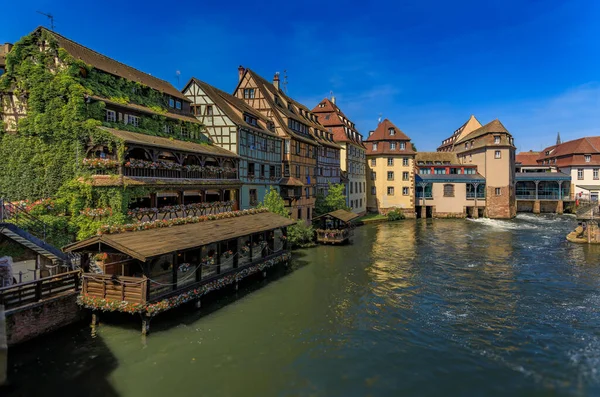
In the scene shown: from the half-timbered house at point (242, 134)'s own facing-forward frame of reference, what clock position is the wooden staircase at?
The wooden staircase is roughly at 3 o'clock from the half-timbered house.

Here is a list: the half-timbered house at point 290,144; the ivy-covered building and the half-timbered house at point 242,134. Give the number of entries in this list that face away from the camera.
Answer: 0

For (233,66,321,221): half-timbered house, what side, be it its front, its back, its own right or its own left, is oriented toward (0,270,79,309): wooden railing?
right

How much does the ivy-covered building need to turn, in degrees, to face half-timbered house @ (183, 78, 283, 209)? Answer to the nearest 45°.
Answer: approximately 90° to its left

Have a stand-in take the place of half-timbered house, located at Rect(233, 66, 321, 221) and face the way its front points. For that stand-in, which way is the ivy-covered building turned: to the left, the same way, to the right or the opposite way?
the same way

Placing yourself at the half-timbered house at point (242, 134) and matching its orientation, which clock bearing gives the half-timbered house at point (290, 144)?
the half-timbered house at point (290, 144) is roughly at 9 o'clock from the half-timbered house at point (242, 134).

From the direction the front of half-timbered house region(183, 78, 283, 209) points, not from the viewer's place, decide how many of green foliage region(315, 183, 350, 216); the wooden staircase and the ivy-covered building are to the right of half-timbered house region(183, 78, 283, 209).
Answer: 2

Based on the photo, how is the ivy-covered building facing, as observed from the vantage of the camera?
facing the viewer and to the right of the viewer

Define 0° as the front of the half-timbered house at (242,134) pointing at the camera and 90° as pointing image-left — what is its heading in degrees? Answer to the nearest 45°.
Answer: approximately 315°

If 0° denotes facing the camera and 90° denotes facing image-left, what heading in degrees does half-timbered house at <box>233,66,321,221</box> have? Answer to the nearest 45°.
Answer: approximately 315°

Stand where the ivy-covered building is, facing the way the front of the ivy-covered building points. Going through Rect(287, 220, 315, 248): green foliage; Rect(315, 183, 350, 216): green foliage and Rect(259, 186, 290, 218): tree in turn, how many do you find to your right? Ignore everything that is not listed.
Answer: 0

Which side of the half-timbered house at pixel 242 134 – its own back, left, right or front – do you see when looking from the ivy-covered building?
right

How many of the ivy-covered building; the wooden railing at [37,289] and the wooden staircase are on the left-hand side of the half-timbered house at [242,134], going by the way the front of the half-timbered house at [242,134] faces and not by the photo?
0

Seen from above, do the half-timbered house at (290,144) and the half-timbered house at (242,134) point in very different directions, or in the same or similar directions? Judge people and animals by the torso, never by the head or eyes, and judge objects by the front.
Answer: same or similar directions
